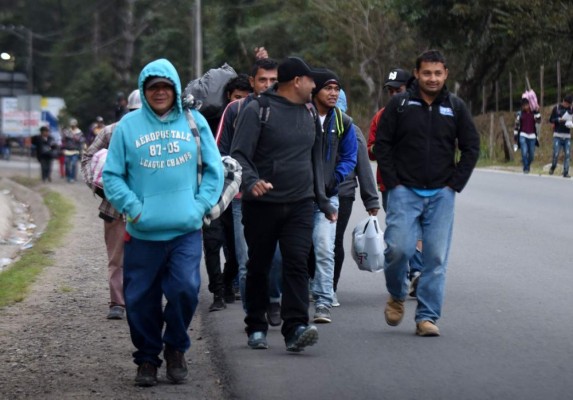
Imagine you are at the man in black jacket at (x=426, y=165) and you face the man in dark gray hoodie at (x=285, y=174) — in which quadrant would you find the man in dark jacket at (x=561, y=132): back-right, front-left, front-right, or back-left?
back-right

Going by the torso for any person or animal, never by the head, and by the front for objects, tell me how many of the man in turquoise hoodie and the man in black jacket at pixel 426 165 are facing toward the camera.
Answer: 2

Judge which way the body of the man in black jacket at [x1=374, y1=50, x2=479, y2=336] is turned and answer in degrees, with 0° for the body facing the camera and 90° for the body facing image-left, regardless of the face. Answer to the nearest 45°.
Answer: approximately 0°

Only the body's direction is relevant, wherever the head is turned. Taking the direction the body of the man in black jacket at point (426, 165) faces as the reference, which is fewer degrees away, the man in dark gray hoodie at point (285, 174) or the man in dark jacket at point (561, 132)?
the man in dark gray hoodie

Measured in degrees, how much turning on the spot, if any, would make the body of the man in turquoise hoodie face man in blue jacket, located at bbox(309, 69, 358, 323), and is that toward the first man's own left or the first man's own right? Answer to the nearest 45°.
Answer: approximately 135° to the first man's own left

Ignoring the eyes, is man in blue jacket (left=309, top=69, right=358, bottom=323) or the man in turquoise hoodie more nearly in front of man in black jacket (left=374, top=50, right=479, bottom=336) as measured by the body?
the man in turquoise hoodie
